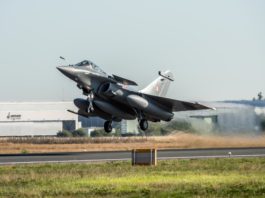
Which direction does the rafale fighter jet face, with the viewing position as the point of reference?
facing the viewer and to the left of the viewer
